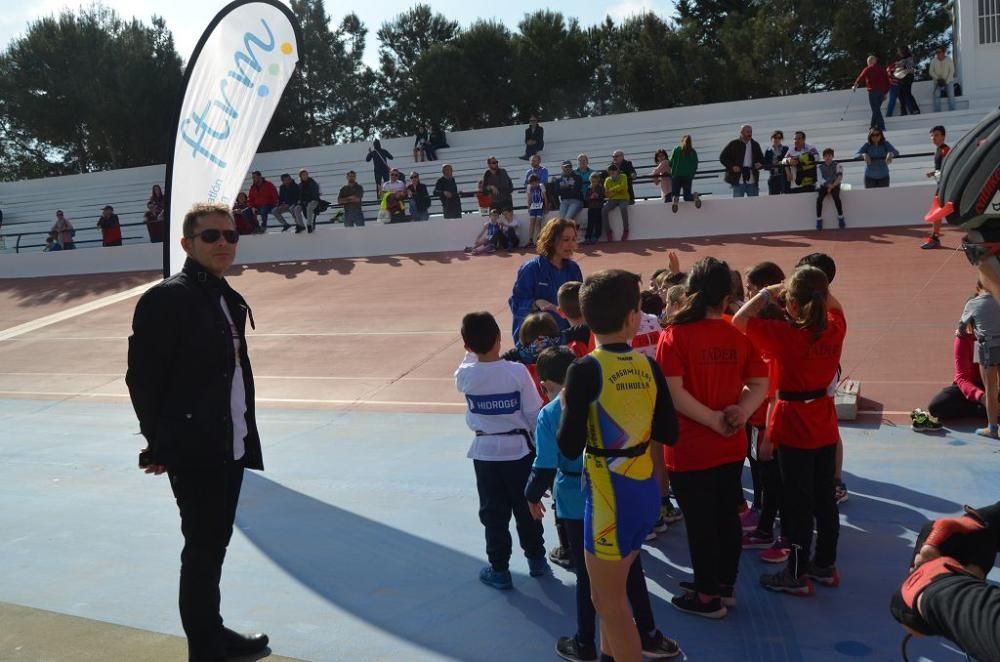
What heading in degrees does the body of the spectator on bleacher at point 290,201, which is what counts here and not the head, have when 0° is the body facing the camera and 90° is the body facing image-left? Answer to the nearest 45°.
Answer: approximately 0°

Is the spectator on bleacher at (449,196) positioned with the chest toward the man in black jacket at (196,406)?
yes

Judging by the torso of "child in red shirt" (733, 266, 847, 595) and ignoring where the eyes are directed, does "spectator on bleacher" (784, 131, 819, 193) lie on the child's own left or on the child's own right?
on the child's own right

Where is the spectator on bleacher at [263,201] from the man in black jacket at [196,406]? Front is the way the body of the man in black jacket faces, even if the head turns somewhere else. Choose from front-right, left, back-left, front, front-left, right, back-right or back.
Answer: back-left

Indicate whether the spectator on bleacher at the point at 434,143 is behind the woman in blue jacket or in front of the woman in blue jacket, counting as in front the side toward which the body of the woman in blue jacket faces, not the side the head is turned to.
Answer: behind

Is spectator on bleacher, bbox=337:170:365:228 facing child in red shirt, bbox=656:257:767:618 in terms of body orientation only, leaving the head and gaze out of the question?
yes

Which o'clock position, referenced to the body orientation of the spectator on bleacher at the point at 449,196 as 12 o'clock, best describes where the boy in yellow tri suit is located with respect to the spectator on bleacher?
The boy in yellow tri suit is roughly at 12 o'clock from the spectator on bleacher.

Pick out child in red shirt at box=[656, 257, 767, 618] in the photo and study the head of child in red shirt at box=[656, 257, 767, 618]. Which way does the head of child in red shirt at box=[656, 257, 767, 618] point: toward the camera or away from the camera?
away from the camera

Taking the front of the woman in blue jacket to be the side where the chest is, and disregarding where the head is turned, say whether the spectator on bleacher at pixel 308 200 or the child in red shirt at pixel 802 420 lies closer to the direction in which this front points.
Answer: the child in red shirt

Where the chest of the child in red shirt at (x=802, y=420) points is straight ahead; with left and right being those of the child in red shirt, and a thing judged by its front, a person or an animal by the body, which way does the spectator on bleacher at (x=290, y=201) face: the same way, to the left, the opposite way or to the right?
the opposite way

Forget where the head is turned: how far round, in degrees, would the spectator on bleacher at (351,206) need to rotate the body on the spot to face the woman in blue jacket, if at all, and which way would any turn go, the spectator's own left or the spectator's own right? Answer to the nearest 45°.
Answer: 0° — they already face them

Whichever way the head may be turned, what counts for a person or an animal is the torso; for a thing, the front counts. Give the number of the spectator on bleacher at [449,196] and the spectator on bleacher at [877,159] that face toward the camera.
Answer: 2
